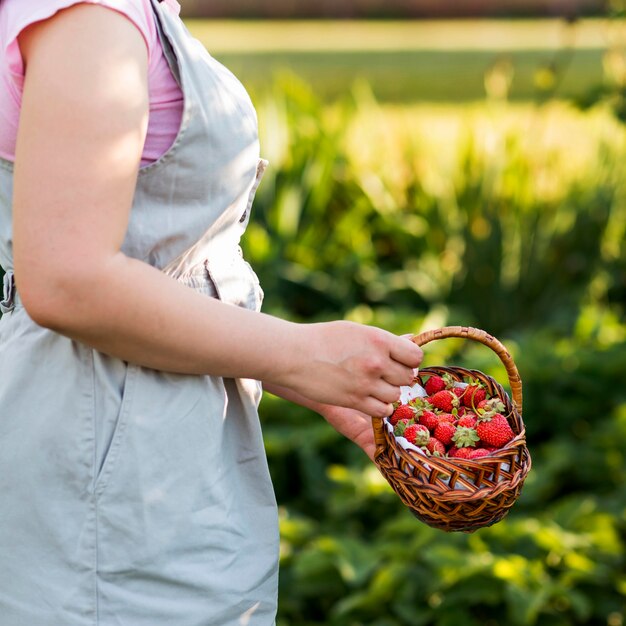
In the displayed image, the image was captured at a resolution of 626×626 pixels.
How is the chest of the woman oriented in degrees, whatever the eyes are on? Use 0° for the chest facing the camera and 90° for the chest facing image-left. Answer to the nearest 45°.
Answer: approximately 270°
